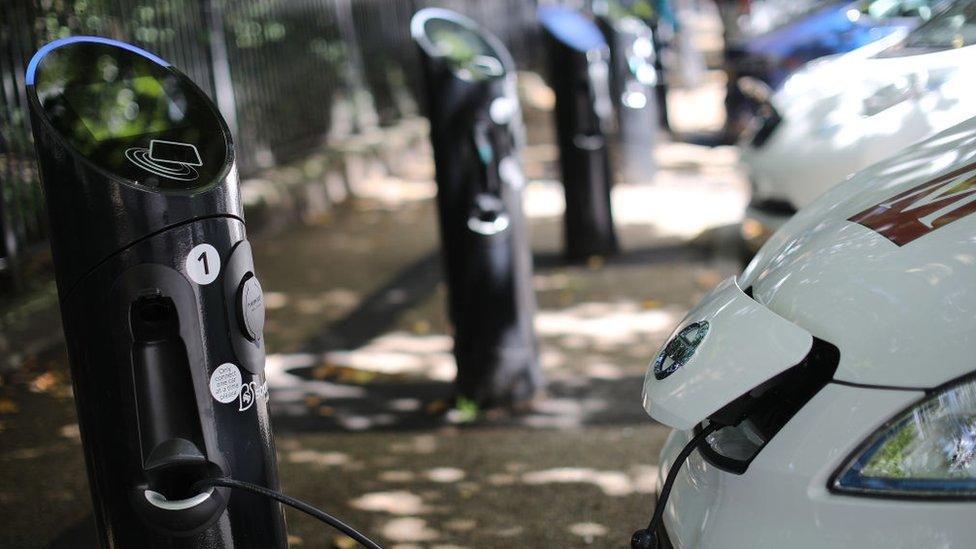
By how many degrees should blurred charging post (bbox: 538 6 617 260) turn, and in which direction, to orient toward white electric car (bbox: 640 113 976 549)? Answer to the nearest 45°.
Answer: approximately 45° to its right

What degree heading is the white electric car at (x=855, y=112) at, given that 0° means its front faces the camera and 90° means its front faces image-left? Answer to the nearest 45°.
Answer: approximately 45°

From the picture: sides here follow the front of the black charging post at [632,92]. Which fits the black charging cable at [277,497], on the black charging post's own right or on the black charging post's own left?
on the black charging post's own right

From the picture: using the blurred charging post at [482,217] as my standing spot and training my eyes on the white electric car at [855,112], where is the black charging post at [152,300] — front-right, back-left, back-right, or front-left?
back-right

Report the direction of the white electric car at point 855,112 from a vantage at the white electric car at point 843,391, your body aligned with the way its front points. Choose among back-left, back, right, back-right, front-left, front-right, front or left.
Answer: back-right

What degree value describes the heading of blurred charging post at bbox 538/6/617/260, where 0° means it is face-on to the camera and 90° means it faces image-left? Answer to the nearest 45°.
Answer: approximately 315°

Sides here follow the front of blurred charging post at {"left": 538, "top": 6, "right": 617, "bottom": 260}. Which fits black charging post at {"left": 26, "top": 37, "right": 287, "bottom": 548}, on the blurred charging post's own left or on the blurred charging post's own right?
on the blurred charging post's own right
